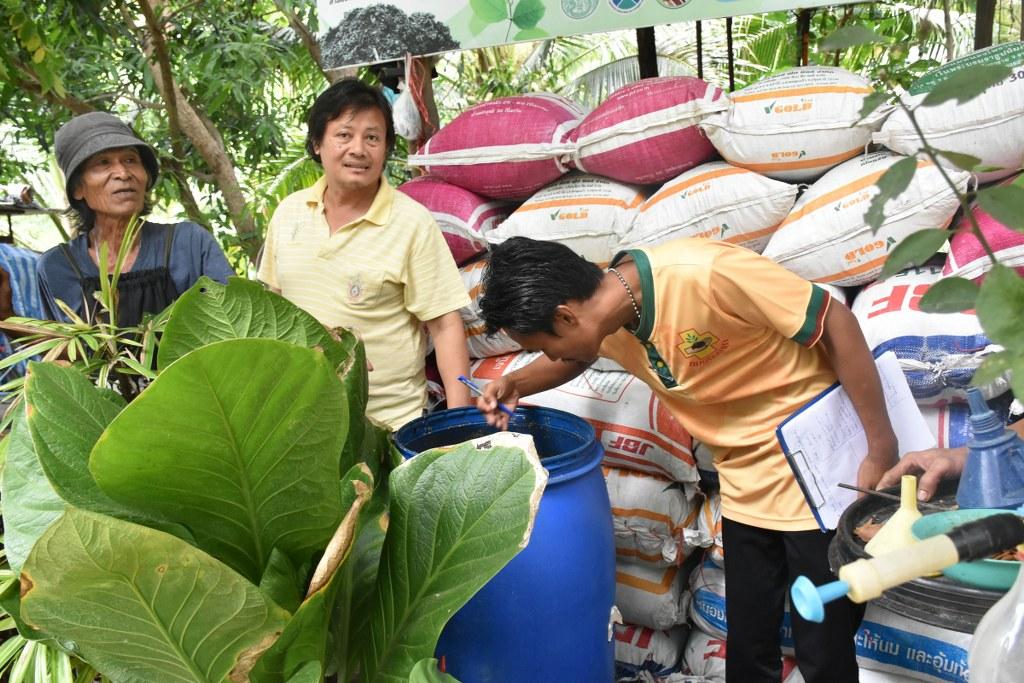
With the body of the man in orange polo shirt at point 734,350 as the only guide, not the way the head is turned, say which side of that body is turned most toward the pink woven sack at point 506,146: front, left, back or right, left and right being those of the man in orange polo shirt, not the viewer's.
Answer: right

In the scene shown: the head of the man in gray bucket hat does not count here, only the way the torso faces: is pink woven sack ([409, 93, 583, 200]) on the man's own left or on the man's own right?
on the man's own left

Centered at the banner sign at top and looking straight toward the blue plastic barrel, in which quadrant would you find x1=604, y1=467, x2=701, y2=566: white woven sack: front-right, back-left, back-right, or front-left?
front-left

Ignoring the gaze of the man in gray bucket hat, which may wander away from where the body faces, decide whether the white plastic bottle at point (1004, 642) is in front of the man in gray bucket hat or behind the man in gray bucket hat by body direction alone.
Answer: in front

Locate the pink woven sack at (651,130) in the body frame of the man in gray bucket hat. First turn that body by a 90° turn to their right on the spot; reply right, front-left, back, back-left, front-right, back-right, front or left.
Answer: back

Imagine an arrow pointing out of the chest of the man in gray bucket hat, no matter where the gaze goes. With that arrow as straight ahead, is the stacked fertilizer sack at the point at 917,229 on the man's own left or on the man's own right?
on the man's own left

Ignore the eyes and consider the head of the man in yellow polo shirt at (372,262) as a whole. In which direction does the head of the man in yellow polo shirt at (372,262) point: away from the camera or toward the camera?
toward the camera

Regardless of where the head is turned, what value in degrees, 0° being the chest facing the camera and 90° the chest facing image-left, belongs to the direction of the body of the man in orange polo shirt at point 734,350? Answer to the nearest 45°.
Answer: approximately 45°

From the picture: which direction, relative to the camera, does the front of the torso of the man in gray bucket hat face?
toward the camera

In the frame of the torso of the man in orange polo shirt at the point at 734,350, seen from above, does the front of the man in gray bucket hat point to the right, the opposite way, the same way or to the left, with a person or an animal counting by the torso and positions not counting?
to the left

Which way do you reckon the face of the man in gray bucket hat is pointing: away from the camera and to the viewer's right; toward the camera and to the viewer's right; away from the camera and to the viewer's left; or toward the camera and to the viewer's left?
toward the camera and to the viewer's right

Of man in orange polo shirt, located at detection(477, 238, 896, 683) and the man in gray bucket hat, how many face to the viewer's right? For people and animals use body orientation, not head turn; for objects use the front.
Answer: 0

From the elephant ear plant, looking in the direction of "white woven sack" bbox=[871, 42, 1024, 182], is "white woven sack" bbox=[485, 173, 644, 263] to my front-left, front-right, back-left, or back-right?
front-left

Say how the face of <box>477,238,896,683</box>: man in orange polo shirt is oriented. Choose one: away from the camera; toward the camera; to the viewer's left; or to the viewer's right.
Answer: to the viewer's left
